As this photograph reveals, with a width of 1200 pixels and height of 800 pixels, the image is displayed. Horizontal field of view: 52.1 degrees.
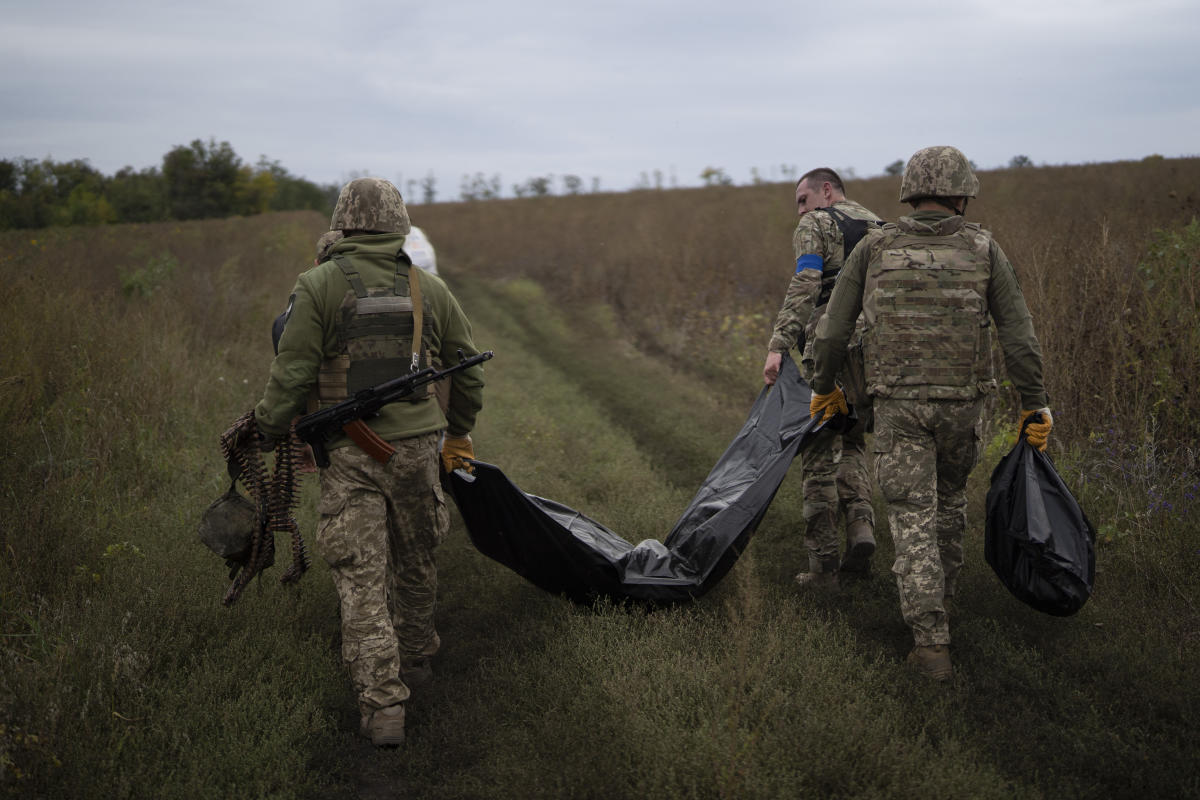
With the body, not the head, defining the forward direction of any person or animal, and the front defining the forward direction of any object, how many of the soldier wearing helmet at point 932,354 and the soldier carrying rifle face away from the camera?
2

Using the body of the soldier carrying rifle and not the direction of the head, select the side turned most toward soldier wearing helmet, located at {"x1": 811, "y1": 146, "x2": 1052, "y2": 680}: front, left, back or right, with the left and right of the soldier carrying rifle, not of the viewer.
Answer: right

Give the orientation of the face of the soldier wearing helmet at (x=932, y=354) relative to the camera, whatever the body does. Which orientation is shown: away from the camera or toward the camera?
away from the camera

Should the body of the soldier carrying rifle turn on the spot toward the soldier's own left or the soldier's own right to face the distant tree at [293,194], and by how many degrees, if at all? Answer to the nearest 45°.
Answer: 0° — they already face it

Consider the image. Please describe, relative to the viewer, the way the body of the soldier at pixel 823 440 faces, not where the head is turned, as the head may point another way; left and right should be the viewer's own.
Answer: facing away from the viewer and to the left of the viewer

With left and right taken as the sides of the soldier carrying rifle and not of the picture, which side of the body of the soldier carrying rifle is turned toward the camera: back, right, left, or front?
back

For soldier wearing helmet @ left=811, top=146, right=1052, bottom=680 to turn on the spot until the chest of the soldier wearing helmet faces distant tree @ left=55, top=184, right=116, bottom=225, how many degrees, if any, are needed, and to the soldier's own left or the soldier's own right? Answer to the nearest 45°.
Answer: approximately 45° to the soldier's own left

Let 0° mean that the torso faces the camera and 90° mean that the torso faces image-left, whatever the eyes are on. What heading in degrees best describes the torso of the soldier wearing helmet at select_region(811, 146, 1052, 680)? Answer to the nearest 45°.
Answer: approximately 180°

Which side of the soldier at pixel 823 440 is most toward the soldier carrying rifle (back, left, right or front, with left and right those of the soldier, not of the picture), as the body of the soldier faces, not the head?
left

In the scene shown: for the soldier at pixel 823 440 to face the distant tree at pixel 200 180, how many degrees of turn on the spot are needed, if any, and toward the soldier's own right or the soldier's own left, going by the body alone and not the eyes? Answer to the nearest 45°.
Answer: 0° — they already face it
